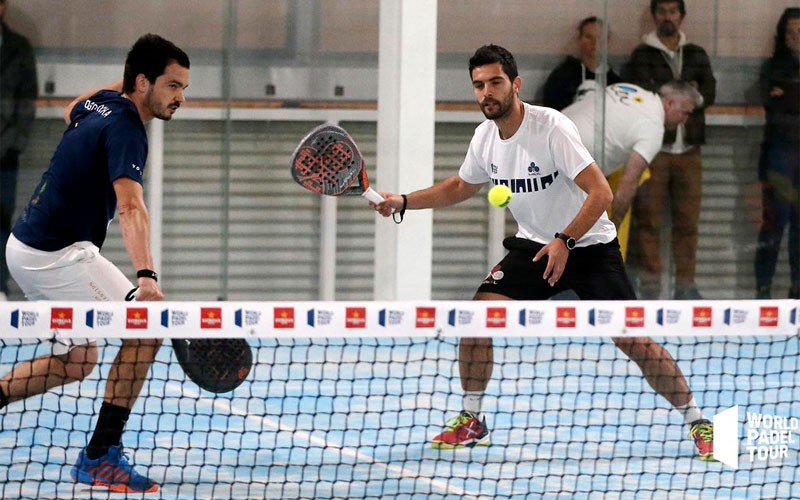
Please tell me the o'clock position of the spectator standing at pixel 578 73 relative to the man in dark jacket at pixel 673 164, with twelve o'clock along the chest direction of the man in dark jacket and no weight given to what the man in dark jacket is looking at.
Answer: The spectator standing is roughly at 2 o'clock from the man in dark jacket.

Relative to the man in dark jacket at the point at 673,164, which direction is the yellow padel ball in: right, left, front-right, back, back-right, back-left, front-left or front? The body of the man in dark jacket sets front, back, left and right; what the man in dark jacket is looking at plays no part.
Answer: front

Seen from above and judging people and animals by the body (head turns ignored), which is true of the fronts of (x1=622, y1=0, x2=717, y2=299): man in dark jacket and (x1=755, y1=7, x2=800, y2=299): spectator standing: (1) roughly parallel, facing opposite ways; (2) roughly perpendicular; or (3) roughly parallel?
roughly parallel

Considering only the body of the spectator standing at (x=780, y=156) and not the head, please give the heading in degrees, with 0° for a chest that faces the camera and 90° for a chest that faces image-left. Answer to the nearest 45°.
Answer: approximately 0°

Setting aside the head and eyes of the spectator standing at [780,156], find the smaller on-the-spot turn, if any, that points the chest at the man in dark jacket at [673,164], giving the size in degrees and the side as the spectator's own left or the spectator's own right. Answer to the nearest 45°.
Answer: approximately 45° to the spectator's own right

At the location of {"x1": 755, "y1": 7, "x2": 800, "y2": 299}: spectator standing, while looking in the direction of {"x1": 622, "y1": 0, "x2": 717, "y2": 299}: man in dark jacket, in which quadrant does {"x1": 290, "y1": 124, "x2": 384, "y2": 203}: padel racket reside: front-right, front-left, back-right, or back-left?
front-left

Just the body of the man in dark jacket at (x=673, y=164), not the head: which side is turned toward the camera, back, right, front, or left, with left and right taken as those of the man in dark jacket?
front

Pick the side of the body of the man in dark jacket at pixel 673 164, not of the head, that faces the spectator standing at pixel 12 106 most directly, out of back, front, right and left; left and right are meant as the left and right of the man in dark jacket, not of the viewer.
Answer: right

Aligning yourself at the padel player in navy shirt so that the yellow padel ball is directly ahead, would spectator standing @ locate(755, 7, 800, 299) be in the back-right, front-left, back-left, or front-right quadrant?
front-left

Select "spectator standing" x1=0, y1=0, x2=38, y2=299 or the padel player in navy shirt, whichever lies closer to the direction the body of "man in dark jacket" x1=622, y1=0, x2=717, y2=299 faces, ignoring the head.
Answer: the padel player in navy shirt

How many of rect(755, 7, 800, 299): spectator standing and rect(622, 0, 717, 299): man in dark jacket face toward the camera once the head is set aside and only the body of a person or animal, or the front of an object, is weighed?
2

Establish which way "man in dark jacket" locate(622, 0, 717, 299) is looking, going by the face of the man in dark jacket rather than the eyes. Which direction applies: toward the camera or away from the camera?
toward the camera

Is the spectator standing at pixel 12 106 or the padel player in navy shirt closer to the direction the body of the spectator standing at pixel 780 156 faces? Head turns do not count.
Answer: the padel player in navy shirt
